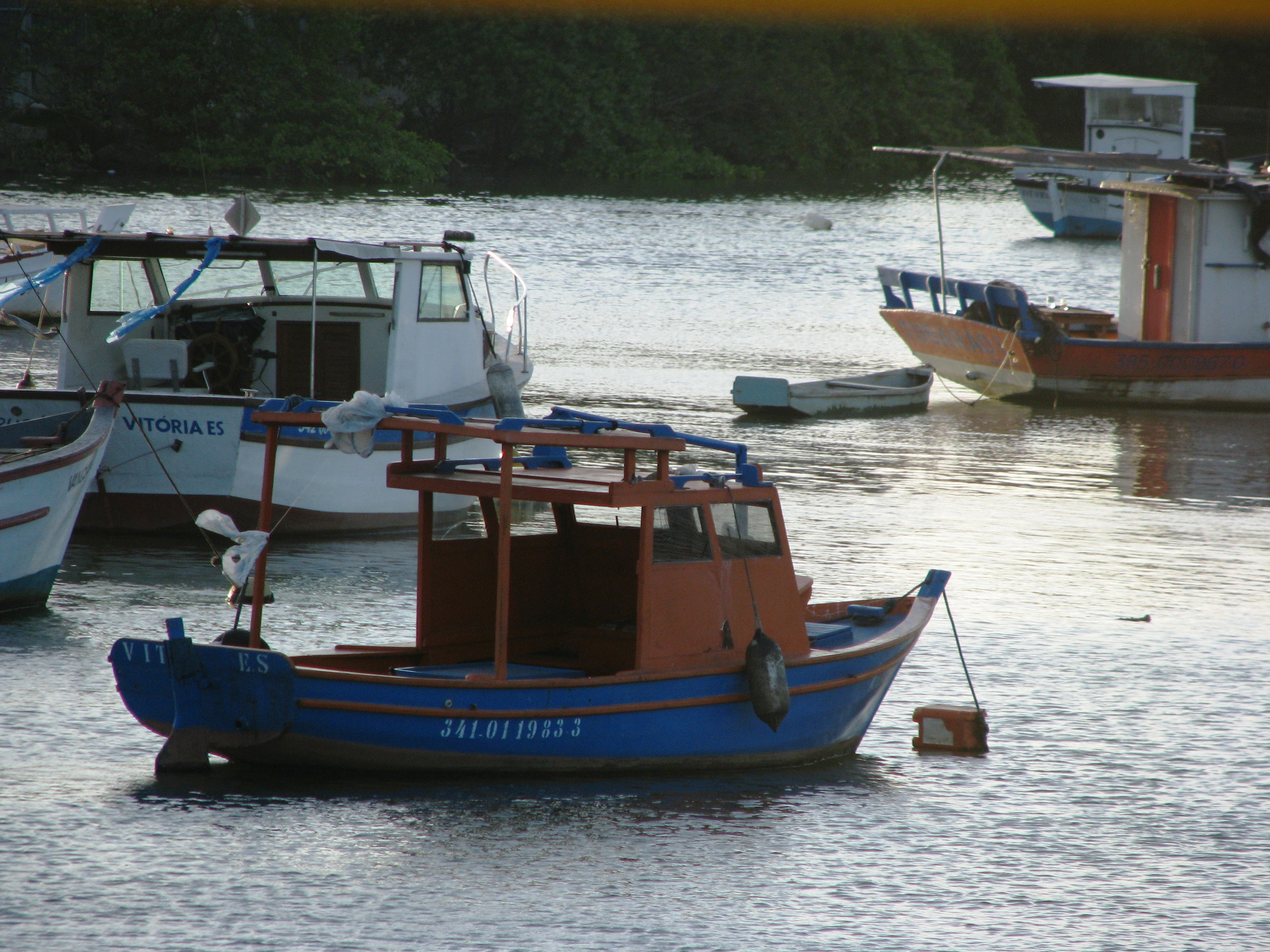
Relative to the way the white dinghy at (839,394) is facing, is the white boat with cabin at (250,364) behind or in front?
behind

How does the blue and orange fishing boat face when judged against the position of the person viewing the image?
facing away from the viewer and to the right of the viewer

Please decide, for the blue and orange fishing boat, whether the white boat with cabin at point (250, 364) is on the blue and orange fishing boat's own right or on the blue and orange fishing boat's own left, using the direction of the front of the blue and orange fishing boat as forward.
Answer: on the blue and orange fishing boat's own left

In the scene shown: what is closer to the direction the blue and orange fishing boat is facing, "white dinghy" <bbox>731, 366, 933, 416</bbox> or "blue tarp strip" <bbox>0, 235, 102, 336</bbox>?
the white dinghy

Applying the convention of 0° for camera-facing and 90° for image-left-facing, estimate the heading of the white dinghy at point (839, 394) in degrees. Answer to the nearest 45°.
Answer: approximately 225°

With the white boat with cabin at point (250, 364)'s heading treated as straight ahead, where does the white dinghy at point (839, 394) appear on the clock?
The white dinghy is roughly at 12 o'clock from the white boat with cabin.

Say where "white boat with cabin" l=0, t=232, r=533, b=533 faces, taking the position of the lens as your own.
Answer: facing away from the viewer and to the right of the viewer

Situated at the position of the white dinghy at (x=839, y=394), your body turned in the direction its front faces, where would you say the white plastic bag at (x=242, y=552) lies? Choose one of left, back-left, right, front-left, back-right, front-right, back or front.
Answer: back-right

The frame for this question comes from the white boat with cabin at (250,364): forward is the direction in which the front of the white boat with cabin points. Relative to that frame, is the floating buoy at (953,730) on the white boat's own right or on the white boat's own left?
on the white boat's own right

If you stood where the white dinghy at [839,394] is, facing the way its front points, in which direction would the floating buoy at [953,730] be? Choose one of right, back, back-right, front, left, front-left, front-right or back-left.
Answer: back-right
